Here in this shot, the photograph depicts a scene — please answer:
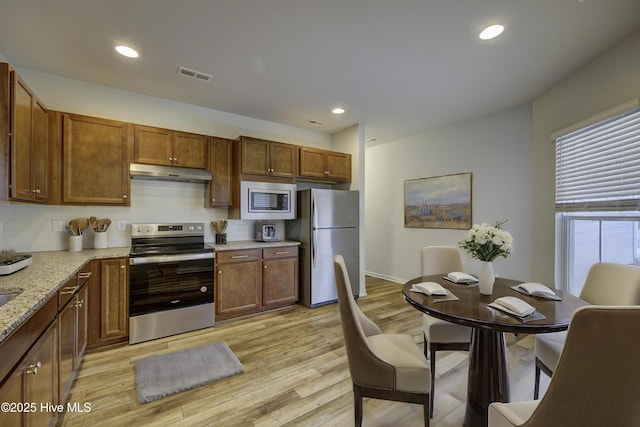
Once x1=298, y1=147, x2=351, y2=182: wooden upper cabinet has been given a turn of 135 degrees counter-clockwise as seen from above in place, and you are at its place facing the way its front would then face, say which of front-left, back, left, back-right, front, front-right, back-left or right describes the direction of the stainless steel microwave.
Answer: back-left

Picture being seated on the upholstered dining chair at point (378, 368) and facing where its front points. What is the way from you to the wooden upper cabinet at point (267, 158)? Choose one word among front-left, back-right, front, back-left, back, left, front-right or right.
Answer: back-left

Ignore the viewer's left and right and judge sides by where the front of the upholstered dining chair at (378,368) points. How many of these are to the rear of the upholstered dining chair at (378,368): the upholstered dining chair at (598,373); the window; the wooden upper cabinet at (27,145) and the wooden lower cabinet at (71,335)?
2

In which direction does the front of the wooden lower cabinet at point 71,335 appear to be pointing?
to the viewer's right

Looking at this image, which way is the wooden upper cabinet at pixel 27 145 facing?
to the viewer's right

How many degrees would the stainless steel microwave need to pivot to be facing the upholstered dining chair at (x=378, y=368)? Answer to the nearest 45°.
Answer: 0° — it already faces it

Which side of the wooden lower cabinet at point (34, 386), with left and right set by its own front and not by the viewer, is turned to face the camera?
right

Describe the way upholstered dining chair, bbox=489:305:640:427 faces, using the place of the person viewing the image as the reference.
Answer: facing away from the viewer and to the left of the viewer

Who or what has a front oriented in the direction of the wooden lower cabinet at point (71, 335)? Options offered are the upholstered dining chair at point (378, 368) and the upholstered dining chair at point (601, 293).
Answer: the upholstered dining chair at point (601, 293)

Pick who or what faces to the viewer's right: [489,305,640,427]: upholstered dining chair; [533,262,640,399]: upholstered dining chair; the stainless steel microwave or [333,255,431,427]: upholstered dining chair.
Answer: [333,255,431,427]: upholstered dining chair

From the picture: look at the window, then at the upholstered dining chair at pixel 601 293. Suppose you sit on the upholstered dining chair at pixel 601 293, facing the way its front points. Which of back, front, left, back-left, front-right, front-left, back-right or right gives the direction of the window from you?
back-right

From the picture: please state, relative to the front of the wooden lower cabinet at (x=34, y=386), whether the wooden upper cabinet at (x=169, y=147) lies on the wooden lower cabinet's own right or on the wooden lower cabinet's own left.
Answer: on the wooden lower cabinet's own left

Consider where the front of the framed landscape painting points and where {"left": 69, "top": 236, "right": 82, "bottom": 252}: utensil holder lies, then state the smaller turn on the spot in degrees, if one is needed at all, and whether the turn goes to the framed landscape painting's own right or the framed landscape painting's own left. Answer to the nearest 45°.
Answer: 0° — it already faces it

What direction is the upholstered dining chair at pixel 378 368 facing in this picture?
to the viewer's right

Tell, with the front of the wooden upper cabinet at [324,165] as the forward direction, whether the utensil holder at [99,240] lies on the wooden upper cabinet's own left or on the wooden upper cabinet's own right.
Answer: on the wooden upper cabinet's own right

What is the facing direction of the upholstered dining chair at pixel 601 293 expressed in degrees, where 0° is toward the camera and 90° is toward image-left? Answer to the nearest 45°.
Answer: approximately 45°

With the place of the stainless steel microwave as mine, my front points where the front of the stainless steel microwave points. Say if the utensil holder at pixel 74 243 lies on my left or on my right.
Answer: on my right
